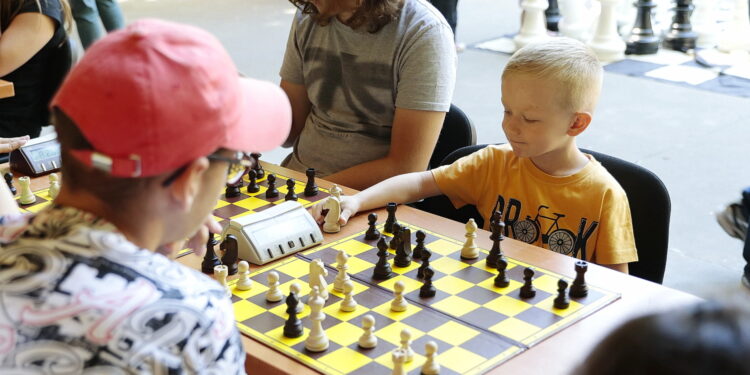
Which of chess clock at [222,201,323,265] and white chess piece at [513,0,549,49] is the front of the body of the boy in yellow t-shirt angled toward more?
the chess clock

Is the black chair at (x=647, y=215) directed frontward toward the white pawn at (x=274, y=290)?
yes

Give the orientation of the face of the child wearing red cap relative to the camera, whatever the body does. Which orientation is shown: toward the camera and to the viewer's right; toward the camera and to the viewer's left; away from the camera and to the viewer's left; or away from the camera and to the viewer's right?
away from the camera and to the viewer's right

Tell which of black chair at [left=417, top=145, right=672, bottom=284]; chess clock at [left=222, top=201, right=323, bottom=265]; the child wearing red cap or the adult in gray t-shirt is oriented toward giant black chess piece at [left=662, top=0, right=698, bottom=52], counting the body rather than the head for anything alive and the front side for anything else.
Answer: the child wearing red cap

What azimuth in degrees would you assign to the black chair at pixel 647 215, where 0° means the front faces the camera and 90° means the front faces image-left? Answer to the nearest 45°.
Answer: approximately 45°

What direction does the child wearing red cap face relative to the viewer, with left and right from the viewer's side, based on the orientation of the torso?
facing away from the viewer and to the right of the viewer

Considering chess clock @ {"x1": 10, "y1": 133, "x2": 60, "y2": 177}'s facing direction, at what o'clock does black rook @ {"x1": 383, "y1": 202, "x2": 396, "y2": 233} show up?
The black rook is roughly at 12 o'clock from the chess clock.

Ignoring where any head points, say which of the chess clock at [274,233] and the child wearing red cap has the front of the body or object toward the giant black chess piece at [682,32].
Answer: the child wearing red cap

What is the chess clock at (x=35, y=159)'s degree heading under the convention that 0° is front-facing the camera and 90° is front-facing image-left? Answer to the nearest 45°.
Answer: approximately 315°
